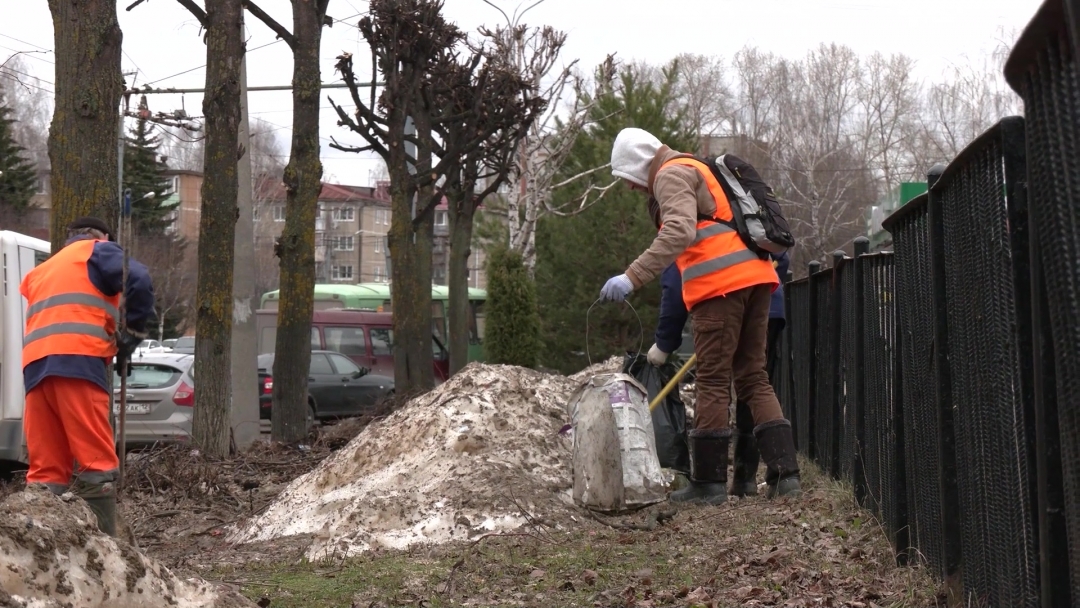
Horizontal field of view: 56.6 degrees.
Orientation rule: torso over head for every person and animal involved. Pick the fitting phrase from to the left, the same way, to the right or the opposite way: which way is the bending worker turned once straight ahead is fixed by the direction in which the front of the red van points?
the opposite way

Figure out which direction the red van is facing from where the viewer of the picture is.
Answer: facing to the right of the viewer

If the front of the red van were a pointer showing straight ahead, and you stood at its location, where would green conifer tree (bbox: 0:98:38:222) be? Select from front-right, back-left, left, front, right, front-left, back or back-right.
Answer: back-left

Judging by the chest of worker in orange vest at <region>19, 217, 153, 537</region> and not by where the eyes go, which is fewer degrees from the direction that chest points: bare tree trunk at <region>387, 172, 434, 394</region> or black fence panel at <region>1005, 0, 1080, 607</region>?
the bare tree trunk

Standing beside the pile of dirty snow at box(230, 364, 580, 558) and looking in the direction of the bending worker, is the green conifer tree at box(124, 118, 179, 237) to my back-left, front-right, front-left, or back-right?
back-left

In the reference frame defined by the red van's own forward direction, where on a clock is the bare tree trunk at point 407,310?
The bare tree trunk is roughly at 3 o'clock from the red van.

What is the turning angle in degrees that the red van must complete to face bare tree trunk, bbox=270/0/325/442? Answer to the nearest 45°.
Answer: approximately 90° to its right

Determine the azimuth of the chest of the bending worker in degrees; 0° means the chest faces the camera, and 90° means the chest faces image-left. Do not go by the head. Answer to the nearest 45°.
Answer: approximately 90°

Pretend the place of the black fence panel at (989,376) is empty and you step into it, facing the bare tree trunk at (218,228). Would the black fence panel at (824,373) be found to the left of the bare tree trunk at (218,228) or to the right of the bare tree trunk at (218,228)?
right

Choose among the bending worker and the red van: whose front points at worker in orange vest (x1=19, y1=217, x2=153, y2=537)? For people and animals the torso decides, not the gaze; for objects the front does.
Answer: the bending worker

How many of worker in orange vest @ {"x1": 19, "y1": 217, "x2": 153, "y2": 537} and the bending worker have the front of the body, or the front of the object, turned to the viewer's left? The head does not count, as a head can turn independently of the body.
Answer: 1

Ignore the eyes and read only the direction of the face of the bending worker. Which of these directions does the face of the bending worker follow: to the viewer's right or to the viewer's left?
to the viewer's left

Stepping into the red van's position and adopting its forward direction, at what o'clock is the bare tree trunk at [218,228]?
The bare tree trunk is roughly at 3 o'clock from the red van.

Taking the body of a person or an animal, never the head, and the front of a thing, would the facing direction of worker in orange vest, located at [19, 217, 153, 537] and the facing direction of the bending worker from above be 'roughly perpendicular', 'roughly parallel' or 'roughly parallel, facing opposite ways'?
roughly perpendicular
